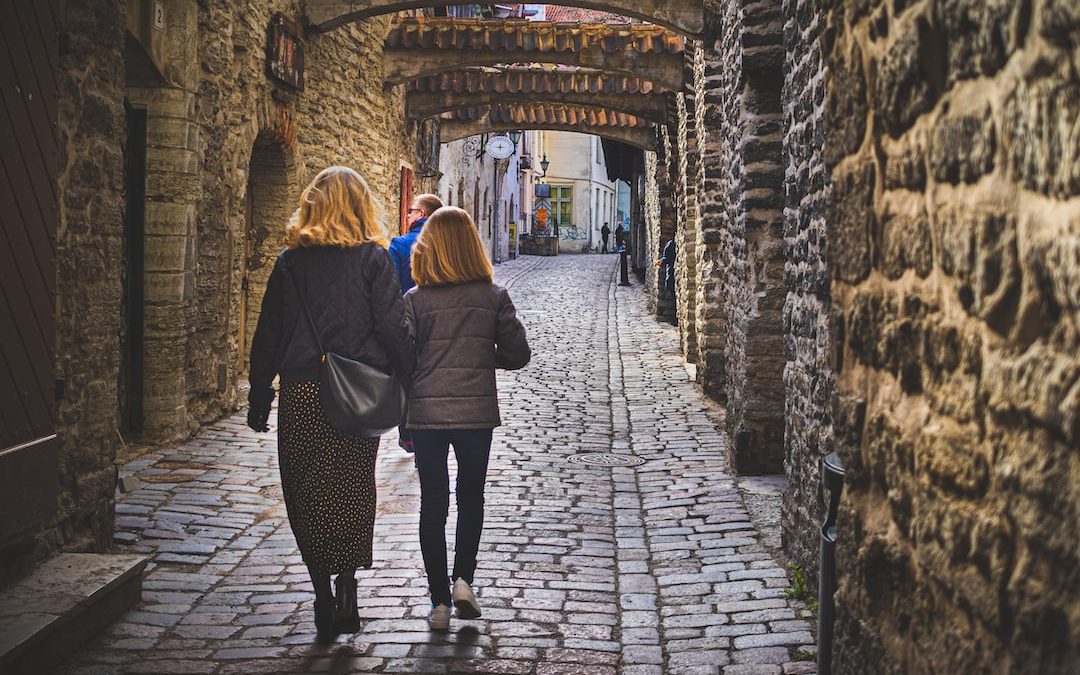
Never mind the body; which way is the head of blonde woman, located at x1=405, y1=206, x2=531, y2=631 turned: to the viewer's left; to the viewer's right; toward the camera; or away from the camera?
away from the camera

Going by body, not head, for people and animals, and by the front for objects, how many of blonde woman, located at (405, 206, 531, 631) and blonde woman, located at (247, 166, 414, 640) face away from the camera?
2

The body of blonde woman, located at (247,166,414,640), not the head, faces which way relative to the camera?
away from the camera

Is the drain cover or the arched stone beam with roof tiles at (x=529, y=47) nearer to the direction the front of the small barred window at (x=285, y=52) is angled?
the drain cover

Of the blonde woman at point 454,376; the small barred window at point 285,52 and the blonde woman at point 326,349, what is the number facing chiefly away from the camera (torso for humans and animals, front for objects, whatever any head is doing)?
2

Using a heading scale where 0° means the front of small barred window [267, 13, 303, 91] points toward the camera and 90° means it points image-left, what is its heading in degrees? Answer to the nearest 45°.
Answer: approximately 315°

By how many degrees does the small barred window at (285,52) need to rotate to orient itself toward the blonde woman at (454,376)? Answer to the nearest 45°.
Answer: approximately 45° to its right

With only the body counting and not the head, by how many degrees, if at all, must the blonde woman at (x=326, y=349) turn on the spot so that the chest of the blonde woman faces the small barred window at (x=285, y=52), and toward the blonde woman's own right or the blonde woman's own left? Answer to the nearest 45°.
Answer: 0° — they already face it

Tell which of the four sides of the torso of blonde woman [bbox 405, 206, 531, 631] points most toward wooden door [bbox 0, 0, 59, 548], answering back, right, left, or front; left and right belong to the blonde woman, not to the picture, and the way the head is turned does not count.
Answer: left

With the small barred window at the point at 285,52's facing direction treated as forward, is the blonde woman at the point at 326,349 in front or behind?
in front

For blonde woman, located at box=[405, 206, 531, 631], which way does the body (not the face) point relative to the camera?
away from the camera

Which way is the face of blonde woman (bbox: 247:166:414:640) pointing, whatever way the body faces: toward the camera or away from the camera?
away from the camera

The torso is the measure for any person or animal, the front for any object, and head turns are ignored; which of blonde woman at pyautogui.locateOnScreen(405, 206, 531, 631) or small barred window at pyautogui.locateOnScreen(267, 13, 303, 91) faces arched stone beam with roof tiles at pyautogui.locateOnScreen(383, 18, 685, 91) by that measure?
the blonde woman

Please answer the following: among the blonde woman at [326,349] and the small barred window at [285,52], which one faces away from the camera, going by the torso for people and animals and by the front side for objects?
the blonde woman

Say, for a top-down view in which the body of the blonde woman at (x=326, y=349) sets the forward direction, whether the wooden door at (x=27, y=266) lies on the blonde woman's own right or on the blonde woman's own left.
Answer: on the blonde woman's own left
